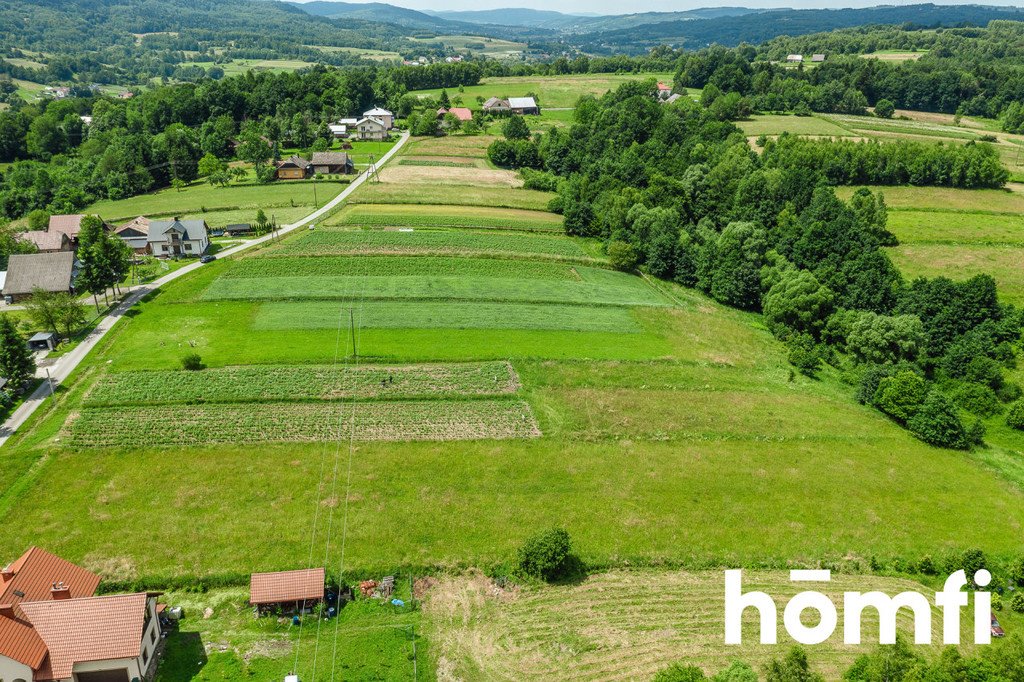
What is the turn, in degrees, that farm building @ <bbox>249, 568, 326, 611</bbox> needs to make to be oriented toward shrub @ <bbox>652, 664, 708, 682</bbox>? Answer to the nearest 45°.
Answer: approximately 45° to its left

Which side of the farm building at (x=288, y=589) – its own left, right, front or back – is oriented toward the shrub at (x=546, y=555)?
left

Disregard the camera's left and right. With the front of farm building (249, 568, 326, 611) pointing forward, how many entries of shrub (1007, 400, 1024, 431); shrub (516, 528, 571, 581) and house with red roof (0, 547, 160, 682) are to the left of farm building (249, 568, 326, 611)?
2

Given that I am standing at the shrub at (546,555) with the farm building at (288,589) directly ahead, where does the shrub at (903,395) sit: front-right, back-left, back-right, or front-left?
back-right

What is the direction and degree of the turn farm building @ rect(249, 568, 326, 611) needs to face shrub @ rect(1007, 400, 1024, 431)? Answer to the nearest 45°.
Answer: approximately 90° to its left

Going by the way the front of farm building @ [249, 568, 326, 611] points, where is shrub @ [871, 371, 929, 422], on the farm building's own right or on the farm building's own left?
on the farm building's own left

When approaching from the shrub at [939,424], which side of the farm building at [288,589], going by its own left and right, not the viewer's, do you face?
left

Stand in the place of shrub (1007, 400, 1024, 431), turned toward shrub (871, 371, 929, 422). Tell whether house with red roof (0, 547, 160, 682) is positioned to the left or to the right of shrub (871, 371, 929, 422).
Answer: left

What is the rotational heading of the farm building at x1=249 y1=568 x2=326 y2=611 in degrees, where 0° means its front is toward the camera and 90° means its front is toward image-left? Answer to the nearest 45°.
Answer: approximately 0°

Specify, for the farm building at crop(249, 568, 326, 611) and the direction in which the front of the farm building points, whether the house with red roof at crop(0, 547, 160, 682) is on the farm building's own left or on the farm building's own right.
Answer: on the farm building's own right
